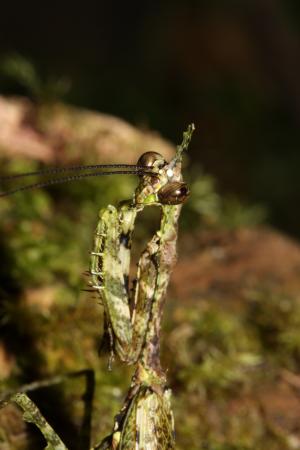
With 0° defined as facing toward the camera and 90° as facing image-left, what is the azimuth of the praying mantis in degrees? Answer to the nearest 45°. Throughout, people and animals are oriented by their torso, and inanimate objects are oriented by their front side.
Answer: approximately 90°
